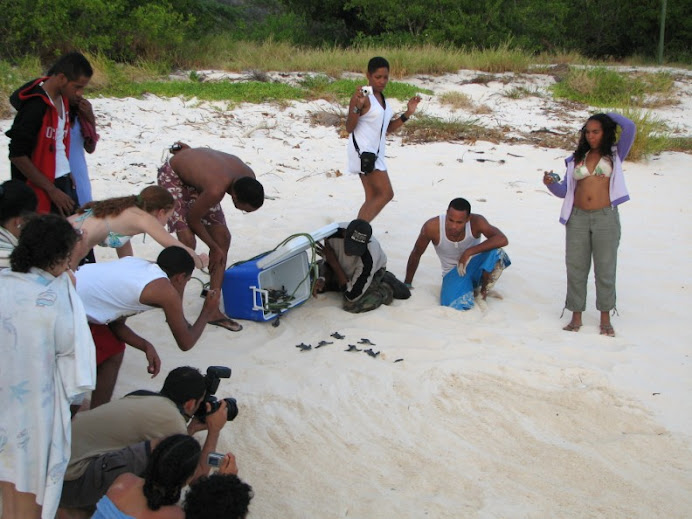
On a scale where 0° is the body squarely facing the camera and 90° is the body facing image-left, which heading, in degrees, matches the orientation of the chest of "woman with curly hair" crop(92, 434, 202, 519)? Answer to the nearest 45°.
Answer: approximately 225°

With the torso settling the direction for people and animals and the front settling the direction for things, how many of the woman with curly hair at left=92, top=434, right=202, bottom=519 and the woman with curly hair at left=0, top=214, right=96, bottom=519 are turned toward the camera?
0

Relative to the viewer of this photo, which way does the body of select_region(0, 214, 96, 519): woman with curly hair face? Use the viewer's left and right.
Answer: facing away from the viewer and to the right of the viewer

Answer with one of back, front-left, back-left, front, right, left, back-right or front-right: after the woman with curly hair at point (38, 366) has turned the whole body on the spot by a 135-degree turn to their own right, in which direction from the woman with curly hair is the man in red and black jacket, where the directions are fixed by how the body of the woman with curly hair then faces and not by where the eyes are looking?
back

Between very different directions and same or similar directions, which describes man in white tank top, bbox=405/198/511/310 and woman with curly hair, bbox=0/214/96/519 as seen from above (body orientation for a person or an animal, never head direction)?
very different directions

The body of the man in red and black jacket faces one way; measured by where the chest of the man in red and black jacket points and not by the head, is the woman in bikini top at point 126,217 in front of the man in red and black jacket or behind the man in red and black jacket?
in front

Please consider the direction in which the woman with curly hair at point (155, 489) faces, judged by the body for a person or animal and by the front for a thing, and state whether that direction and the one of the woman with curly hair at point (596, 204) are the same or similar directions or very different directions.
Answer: very different directions

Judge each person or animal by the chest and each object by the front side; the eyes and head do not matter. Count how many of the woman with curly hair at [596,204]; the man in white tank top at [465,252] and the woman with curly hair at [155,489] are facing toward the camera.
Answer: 2

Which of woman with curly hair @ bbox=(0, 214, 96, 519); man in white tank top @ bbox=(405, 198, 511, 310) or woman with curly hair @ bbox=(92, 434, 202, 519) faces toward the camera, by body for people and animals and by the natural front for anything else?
the man in white tank top

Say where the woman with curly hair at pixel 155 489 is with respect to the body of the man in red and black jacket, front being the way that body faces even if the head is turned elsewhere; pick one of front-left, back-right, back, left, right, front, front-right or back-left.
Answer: front-right

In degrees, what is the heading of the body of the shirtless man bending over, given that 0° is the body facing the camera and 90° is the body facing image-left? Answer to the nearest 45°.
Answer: approximately 315°

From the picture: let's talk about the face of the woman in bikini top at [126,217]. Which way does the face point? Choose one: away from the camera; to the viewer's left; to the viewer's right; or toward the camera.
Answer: to the viewer's right
